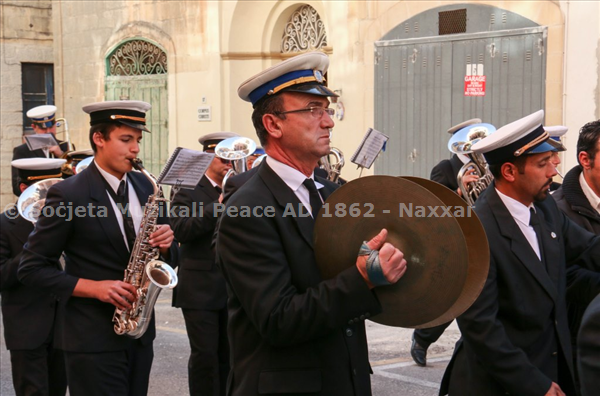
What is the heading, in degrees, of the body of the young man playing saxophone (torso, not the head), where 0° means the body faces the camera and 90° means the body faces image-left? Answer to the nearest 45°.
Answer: approximately 315°

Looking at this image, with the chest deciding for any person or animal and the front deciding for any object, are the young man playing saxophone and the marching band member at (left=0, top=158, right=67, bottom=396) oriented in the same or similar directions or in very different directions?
same or similar directions

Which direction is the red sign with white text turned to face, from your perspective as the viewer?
facing the viewer

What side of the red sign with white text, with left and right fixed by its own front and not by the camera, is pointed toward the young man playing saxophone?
front

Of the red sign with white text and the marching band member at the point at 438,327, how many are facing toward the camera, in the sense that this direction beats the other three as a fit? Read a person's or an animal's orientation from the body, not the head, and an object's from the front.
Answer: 1

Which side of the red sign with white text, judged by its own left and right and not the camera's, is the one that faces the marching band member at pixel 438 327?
front

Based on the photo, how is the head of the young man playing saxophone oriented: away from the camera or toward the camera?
toward the camera

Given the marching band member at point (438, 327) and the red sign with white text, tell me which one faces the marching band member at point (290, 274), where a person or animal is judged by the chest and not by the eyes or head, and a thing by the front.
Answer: the red sign with white text

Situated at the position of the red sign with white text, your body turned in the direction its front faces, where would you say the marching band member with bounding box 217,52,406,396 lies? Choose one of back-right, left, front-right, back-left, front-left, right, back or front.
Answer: front

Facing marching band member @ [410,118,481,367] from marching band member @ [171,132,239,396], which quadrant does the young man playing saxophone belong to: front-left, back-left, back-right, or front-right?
back-right

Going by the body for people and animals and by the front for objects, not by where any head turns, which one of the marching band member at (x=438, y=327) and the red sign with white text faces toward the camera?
the red sign with white text

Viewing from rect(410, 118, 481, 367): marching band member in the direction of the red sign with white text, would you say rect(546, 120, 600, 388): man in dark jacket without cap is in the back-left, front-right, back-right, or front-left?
back-right

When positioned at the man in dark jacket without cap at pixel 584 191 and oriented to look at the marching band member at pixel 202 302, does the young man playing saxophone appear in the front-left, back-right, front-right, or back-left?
front-left
